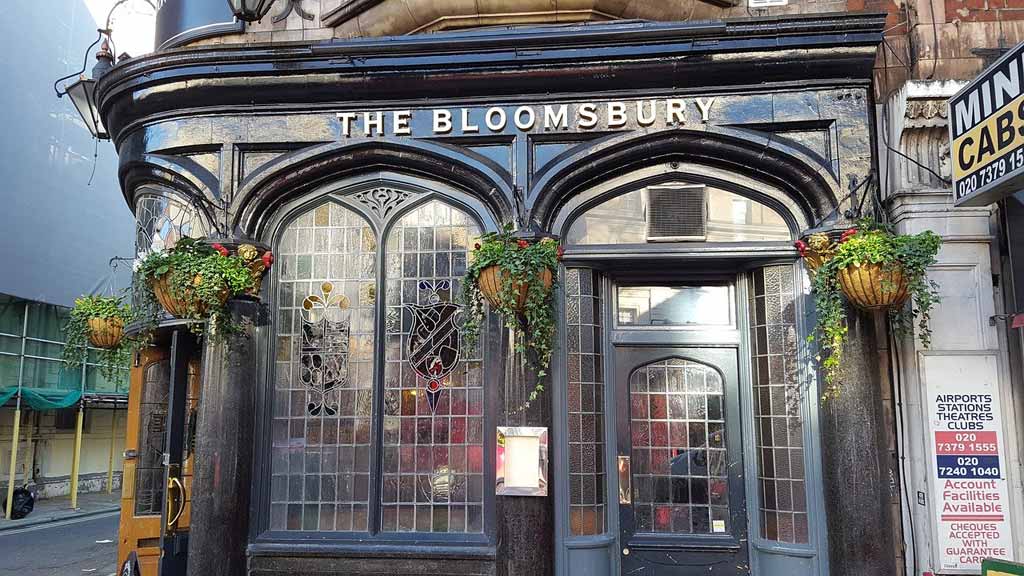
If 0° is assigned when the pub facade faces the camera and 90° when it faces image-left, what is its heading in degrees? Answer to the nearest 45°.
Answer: approximately 0°

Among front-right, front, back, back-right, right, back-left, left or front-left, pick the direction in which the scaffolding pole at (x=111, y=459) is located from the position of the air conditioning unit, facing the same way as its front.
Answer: back-right

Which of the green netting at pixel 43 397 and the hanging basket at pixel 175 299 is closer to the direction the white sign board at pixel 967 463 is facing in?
the hanging basket

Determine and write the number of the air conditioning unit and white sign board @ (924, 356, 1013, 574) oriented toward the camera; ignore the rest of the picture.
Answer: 2

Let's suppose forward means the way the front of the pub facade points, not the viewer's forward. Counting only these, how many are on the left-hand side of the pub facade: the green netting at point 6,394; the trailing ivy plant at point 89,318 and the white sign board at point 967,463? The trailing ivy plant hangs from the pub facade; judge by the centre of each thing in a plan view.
1

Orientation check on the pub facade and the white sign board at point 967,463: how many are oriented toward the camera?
2
